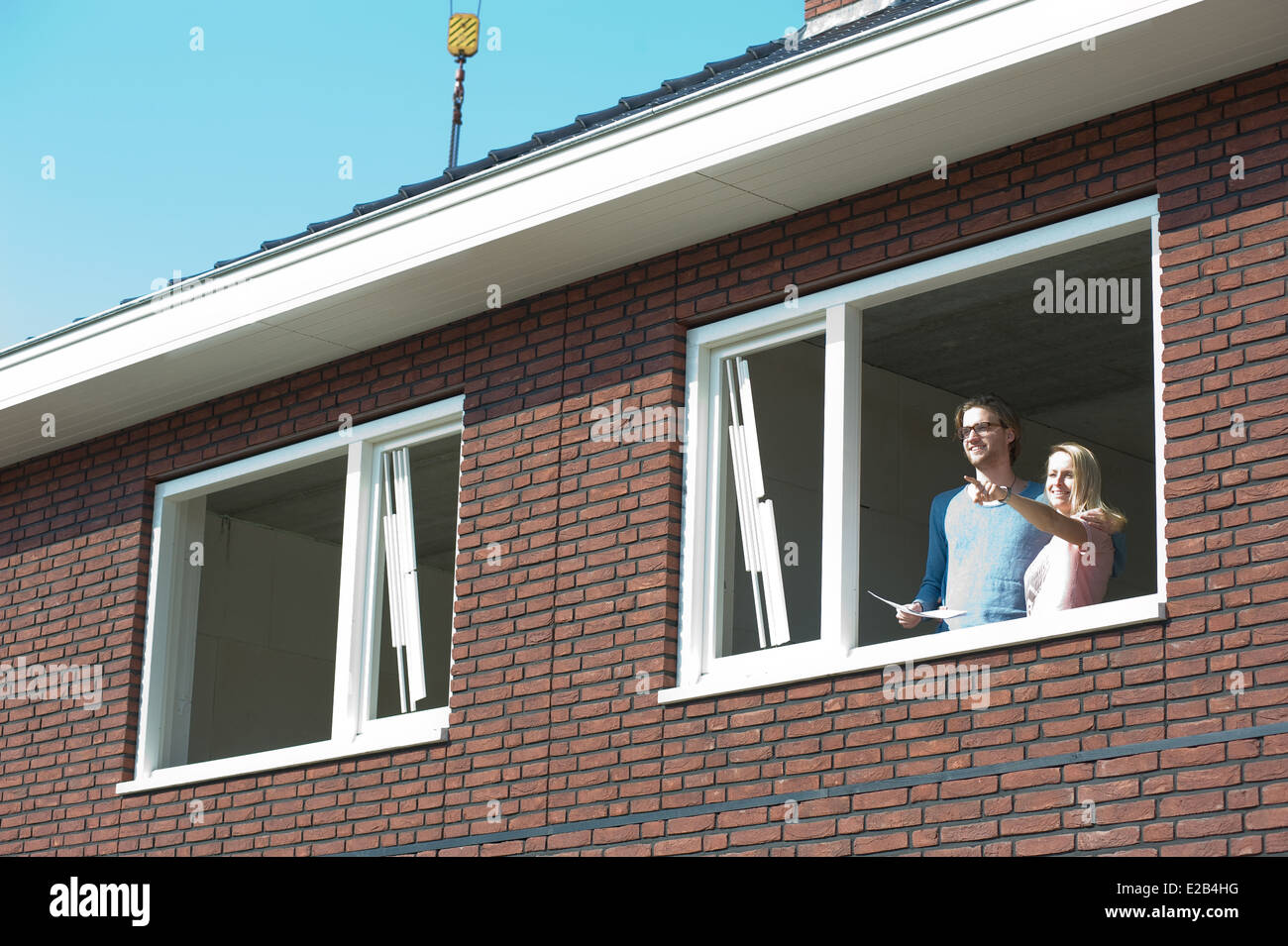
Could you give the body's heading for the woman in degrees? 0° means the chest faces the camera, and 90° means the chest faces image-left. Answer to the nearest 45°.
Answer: approximately 45°

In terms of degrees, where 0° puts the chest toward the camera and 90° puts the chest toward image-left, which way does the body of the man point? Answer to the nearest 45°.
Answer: approximately 45°

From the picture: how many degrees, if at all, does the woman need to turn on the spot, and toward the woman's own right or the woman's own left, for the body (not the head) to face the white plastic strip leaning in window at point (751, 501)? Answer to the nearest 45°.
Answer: approximately 90° to the woman's own right

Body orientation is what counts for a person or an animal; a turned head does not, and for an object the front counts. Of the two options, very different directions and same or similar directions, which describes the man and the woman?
same or similar directions

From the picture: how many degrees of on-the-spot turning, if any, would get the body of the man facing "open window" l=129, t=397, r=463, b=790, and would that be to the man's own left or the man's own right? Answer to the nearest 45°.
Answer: approximately 90° to the man's own right

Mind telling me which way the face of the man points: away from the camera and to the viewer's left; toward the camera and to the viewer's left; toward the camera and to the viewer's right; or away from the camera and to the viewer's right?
toward the camera and to the viewer's left

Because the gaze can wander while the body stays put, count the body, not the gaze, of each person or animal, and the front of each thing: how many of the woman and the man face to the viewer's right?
0

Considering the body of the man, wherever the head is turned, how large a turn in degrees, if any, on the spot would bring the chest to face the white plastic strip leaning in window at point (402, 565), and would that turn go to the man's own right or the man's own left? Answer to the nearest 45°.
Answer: approximately 90° to the man's own right

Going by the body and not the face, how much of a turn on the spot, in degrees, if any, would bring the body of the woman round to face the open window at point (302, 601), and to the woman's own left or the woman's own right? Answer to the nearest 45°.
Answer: approximately 90° to the woman's own right

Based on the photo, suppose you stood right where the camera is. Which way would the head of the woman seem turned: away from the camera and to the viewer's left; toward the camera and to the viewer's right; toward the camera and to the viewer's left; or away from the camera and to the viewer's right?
toward the camera and to the viewer's left
